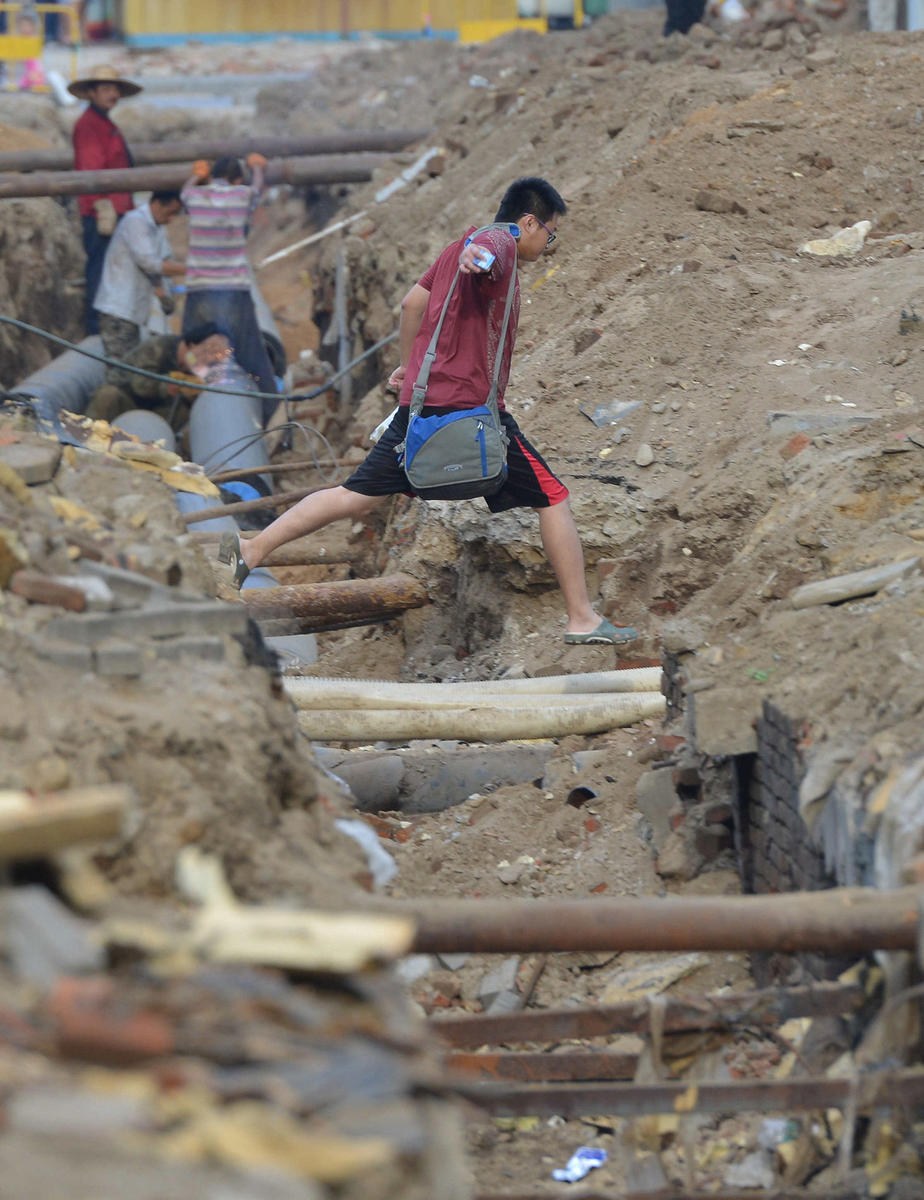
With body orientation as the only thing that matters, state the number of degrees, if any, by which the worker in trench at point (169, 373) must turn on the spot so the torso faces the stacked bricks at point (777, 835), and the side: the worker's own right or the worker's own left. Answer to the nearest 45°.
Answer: approximately 90° to the worker's own right

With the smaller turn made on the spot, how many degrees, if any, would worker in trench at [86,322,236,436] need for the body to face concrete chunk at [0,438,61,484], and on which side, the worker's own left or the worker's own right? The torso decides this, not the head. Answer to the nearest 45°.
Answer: approximately 90° to the worker's own right

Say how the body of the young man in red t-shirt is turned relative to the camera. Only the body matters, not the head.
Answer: to the viewer's right

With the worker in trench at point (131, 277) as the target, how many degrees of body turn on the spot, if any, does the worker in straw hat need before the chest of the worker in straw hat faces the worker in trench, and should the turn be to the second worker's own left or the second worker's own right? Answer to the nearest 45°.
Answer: approximately 45° to the second worker's own right

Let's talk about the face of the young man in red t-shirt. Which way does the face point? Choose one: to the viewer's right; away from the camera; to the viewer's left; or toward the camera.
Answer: to the viewer's right

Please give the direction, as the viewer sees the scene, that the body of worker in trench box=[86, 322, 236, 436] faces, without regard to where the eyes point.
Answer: to the viewer's right

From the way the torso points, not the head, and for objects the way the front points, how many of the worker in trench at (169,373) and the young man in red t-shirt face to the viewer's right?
2

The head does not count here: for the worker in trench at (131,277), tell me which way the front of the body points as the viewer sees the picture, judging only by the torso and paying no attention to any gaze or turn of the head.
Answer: to the viewer's right

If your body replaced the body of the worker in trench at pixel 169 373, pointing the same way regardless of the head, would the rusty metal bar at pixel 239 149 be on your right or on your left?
on your left
